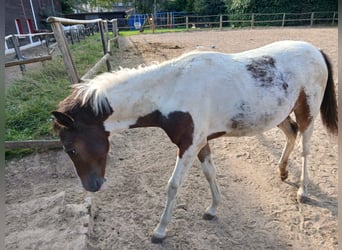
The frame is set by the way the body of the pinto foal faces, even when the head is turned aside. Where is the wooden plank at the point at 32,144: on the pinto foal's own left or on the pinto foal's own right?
on the pinto foal's own right

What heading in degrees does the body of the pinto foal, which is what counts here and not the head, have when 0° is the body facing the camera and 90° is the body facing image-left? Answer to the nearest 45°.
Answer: approximately 45°
